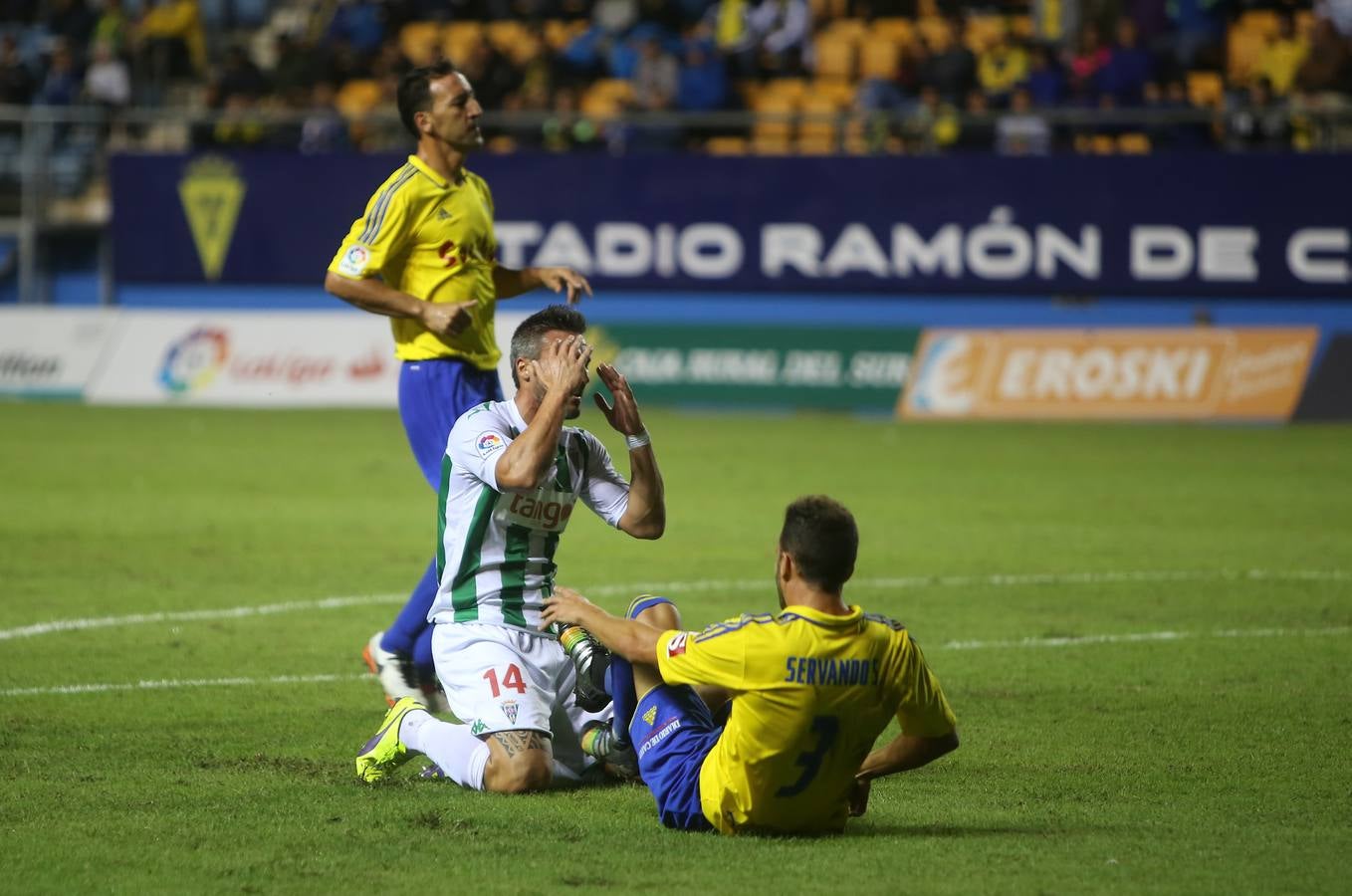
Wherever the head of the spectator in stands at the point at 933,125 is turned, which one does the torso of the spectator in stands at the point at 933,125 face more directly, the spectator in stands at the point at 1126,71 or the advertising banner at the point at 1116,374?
the advertising banner

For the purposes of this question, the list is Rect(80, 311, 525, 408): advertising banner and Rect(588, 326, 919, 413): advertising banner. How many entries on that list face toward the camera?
2

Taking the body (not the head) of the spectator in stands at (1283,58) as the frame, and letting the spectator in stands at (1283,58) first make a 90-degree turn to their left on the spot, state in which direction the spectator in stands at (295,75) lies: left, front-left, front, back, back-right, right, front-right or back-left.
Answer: back

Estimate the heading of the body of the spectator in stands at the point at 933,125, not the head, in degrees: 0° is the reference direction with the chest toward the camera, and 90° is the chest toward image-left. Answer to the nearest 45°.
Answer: approximately 0°

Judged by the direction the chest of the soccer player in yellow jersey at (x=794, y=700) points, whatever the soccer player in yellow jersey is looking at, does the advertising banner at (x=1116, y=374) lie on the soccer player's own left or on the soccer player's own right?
on the soccer player's own right

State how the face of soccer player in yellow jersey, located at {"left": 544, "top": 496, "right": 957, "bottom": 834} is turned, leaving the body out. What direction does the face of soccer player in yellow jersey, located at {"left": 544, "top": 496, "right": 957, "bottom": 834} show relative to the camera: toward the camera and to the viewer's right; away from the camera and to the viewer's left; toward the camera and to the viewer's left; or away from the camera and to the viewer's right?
away from the camera and to the viewer's left

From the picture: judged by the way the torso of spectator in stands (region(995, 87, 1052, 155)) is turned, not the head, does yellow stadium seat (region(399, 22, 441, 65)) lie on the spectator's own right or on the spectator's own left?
on the spectator's own right

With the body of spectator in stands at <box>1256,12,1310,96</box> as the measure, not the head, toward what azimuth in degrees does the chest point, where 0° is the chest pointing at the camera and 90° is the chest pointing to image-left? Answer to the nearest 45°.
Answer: approximately 0°

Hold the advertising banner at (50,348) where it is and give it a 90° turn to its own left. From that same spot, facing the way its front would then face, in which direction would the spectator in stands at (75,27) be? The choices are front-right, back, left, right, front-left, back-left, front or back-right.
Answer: left

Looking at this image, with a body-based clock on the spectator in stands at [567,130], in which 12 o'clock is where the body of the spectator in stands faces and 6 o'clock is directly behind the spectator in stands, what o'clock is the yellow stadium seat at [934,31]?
The yellow stadium seat is roughly at 9 o'clock from the spectator in stands.

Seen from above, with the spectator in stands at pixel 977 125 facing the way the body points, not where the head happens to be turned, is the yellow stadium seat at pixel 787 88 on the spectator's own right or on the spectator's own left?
on the spectator's own right

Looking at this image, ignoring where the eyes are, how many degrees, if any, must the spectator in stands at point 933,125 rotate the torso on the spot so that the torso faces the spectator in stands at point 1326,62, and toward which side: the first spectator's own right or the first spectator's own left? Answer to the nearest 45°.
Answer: approximately 90° to the first spectator's own left

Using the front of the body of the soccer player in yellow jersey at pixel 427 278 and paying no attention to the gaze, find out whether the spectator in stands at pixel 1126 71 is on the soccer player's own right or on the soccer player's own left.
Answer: on the soccer player's own left

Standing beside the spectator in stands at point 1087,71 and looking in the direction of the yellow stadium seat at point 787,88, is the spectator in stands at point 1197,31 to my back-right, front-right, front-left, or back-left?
back-right

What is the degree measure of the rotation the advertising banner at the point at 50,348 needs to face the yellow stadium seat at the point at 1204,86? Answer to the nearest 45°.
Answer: approximately 90° to its left
